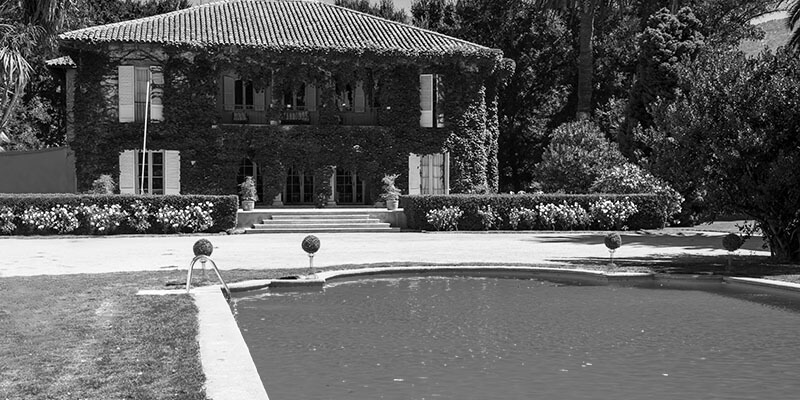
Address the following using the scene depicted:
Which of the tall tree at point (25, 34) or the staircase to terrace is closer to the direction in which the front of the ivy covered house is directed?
the staircase to terrace

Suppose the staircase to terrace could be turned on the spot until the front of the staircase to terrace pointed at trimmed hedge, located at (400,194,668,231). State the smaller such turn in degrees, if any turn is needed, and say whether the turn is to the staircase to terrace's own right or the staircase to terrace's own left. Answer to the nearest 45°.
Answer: approximately 90° to the staircase to terrace's own left

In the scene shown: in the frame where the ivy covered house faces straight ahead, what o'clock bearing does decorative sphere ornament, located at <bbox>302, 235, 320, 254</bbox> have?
The decorative sphere ornament is roughly at 12 o'clock from the ivy covered house.

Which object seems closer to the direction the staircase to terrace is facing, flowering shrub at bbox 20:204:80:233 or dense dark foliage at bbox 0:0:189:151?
the flowering shrub

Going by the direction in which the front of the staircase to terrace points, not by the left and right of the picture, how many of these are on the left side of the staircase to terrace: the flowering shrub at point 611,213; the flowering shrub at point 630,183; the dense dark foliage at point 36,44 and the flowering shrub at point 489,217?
3

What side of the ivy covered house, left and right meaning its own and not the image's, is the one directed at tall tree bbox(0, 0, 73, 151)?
right

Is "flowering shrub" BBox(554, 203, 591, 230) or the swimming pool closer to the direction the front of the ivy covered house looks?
the swimming pool

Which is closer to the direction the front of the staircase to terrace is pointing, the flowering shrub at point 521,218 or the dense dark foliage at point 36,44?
the flowering shrub

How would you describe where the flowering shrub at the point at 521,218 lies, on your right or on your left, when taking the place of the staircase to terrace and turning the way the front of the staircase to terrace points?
on your left

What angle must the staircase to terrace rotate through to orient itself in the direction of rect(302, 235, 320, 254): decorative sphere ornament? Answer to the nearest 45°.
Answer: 0° — it already faces it

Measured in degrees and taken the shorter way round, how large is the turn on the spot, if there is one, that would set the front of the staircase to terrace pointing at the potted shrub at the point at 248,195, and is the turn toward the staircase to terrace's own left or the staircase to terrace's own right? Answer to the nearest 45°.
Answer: approximately 135° to the staircase to terrace's own right

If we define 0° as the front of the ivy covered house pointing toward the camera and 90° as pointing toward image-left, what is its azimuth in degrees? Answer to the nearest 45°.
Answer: approximately 0°

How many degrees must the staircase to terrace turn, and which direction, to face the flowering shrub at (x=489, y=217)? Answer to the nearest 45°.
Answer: approximately 90° to its left

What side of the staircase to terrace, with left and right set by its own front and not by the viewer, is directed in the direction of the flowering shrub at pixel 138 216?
right
